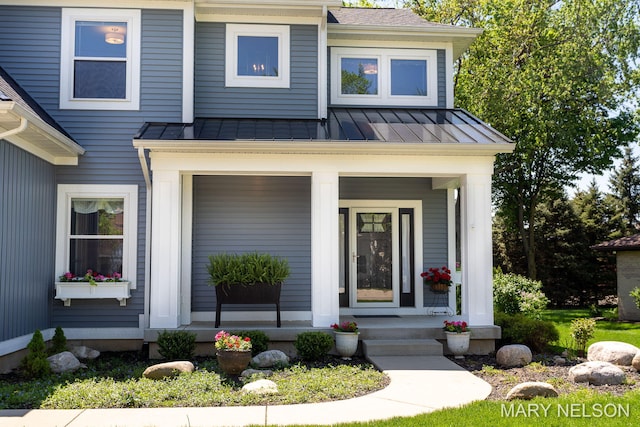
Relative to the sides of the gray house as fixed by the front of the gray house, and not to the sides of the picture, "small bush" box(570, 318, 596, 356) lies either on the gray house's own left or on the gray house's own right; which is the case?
on the gray house's own left

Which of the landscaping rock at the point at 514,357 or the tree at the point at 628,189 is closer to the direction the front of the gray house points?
the landscaping rock

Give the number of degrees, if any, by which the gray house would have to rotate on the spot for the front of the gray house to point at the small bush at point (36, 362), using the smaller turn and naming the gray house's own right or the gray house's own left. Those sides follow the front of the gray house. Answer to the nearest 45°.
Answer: approximately 45° to the gray house's own right

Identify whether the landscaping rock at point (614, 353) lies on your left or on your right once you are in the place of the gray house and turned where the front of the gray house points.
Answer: on your left

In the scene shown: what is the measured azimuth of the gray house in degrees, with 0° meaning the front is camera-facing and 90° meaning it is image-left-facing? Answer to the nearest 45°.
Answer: approximately 0°

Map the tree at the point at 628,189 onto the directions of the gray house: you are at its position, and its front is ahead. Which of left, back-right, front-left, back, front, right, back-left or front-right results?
back-left

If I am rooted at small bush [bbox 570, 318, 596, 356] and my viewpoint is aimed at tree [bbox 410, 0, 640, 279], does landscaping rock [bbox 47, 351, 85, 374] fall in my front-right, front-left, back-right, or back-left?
back-left

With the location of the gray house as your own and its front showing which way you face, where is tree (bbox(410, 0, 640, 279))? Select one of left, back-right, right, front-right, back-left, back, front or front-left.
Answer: back-left

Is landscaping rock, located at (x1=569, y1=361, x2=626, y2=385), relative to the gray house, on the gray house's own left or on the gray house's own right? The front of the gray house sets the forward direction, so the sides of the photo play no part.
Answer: on the gray house's own left

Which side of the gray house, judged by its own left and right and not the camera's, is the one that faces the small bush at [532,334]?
left
